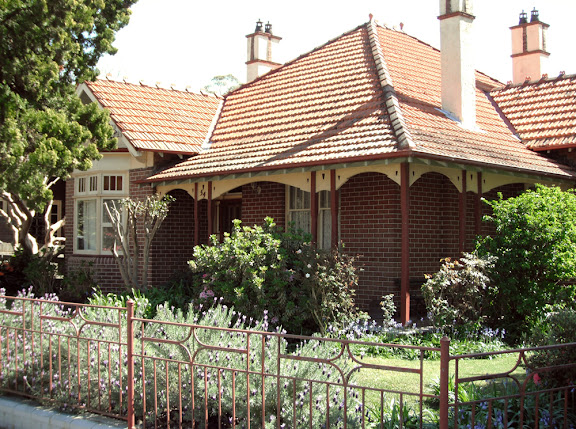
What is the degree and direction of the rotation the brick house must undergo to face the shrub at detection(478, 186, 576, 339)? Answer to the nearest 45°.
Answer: approximately 90° to its left

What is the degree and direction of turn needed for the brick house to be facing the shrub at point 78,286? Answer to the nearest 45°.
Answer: approximately 45° to its right

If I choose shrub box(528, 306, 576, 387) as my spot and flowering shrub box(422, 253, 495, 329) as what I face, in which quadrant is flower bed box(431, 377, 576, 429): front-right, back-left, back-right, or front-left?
back-left

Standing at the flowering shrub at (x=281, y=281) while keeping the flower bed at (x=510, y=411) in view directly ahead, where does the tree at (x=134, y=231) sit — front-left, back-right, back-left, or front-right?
back-right

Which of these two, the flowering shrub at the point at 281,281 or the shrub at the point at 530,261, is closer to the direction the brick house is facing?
the flowering shrub

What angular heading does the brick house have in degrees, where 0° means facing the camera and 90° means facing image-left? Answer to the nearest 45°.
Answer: approximately 45°

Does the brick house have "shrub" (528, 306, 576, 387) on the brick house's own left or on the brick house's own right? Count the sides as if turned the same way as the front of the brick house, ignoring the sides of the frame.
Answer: on the brick house's own left
